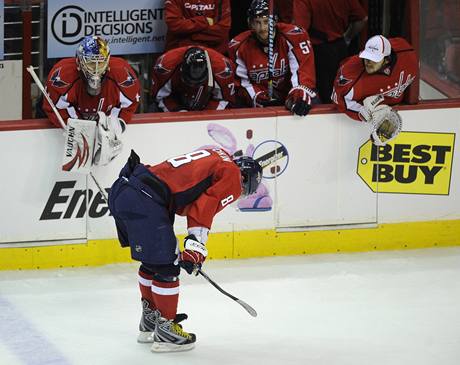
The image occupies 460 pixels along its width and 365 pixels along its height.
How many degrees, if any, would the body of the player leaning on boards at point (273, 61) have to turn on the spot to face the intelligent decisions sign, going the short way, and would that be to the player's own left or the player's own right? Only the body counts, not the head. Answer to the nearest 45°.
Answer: approximately 90° to the player's own right

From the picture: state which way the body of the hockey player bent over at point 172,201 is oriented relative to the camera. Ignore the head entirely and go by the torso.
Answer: to the viewer's right

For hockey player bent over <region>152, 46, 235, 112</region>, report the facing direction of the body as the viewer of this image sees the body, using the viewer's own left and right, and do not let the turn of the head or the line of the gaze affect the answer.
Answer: facing the viewer

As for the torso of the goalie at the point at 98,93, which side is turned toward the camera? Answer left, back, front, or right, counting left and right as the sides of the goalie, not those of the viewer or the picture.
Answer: front

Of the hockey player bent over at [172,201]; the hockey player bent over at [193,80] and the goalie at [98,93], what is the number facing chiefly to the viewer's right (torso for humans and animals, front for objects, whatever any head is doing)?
1

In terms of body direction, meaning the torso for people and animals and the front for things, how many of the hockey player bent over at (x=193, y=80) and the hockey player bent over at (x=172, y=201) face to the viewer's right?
1

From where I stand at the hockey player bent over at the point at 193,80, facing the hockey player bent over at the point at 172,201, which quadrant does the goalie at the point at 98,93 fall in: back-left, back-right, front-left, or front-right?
front-right

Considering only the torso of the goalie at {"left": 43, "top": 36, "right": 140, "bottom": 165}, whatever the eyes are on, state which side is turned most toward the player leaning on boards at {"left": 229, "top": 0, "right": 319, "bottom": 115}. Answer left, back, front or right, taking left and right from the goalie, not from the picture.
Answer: left
